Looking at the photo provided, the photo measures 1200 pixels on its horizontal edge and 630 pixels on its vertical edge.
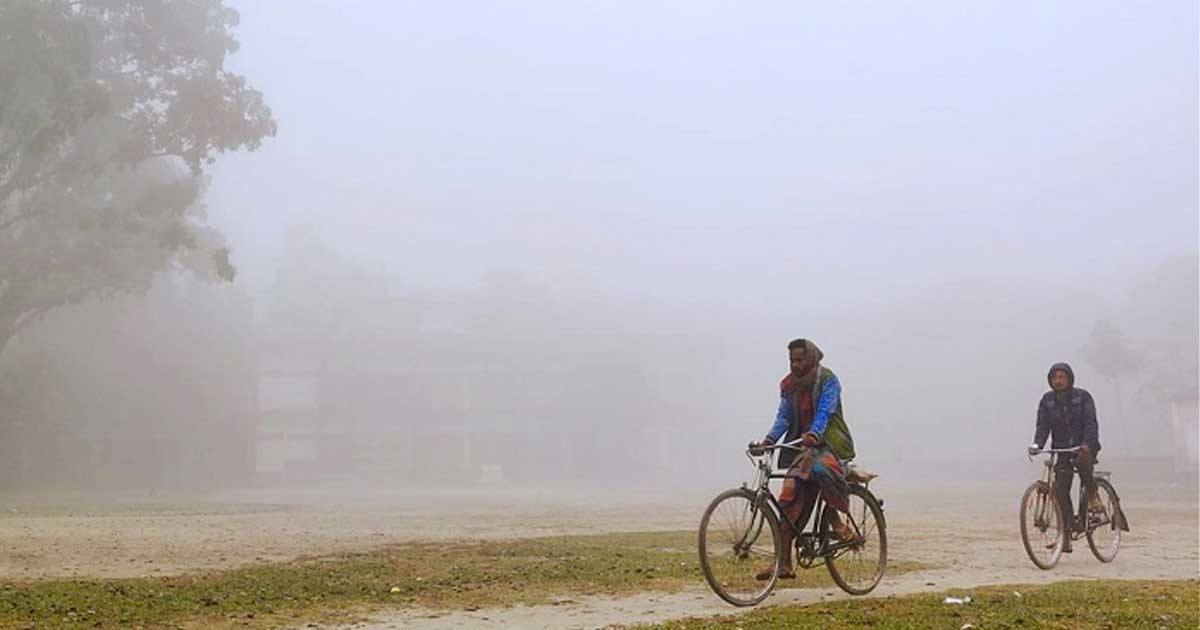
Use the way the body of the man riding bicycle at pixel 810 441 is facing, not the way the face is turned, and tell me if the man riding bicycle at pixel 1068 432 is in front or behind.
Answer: behind

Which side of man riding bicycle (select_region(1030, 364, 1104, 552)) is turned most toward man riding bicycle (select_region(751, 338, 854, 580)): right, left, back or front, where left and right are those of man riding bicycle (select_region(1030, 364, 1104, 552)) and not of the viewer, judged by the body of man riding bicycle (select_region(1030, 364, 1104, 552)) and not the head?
front

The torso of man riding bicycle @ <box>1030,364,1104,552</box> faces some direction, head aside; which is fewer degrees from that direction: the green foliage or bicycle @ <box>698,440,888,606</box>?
the bicycle

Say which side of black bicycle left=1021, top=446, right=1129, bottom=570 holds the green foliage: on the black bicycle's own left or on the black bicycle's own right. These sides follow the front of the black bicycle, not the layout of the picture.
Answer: on the black bicycle's own right

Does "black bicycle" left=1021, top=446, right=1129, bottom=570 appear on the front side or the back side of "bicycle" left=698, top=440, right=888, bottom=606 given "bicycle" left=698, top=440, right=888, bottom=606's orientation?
on the back side

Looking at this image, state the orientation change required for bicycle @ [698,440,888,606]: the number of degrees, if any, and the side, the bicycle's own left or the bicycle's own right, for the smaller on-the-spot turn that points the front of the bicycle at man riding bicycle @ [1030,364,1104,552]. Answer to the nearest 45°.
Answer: approximately 180°

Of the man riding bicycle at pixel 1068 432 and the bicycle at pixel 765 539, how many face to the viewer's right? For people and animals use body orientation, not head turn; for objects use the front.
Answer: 0

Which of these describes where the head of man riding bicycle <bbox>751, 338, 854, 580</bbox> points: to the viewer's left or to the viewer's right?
to the viewer's left

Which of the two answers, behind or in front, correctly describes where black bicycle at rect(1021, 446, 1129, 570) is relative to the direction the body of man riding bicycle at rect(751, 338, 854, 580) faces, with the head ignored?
behind

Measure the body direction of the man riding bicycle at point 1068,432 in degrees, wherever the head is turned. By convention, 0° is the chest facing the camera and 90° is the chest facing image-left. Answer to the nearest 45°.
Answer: approximately 45°
